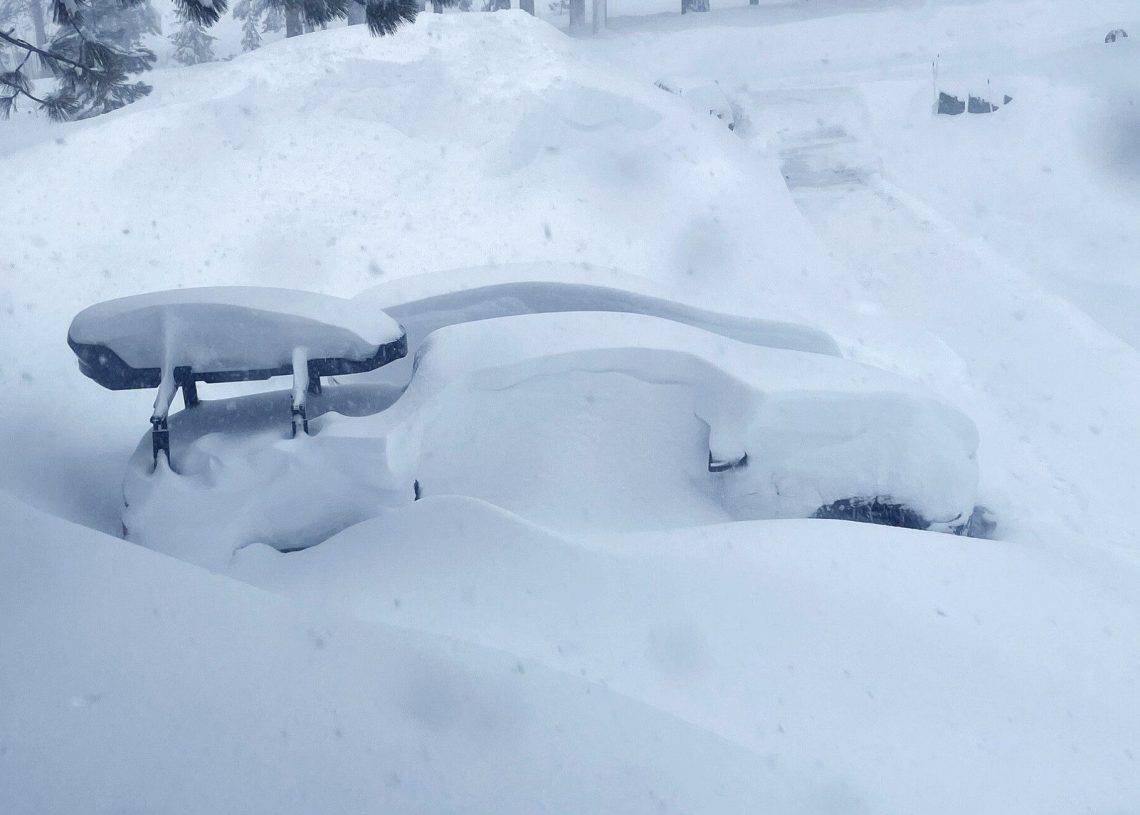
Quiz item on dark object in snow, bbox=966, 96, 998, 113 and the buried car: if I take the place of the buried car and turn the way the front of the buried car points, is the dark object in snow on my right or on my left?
on my left

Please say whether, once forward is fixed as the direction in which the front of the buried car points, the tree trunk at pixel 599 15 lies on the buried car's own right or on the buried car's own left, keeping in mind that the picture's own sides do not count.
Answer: on the buried car's own left

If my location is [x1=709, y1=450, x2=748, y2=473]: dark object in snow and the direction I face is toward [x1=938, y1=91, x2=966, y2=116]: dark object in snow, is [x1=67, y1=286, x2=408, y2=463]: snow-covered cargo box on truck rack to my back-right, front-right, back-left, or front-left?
back-left

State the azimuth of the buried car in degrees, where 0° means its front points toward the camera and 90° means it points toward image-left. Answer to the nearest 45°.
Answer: approximately 270°

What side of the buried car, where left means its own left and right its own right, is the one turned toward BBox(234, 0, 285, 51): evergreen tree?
left

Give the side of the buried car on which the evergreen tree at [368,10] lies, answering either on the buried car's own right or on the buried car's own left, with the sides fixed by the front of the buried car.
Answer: on the buried car's own left

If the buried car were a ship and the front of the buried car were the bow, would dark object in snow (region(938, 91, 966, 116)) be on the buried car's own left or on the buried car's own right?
on the buried car's own left

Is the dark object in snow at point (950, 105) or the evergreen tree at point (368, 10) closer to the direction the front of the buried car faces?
the dark object in snow
